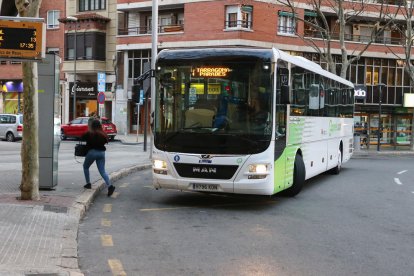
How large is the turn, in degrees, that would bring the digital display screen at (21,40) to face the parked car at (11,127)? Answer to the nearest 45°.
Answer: approximately 180°

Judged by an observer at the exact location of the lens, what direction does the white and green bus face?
facing the viewer and to the left of the viewer

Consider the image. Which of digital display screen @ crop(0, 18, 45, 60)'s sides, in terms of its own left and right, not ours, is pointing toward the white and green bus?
left

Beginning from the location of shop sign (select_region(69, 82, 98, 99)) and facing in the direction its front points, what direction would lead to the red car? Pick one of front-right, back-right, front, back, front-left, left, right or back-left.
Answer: front

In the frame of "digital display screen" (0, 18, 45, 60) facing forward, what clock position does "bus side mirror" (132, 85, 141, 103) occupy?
The bus side mirror is roughly at 7 o'clock from the digital display screen.

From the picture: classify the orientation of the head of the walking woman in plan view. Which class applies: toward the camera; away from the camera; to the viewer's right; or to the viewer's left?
away from the camera

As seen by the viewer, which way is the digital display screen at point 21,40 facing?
toward the camera

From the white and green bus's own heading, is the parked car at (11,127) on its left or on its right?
on its right

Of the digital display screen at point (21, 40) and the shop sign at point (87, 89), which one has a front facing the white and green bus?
the shop sign

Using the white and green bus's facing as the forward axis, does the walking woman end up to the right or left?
on its right

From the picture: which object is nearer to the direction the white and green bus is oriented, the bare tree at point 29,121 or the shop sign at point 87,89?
the bare tree

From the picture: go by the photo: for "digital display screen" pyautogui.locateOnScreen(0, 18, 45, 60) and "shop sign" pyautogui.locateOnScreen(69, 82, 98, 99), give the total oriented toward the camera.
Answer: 2

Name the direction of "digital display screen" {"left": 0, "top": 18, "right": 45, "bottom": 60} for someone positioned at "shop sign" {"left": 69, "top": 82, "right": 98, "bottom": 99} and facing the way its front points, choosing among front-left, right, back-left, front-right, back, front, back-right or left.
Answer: front

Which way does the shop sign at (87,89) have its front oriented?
toward the camera

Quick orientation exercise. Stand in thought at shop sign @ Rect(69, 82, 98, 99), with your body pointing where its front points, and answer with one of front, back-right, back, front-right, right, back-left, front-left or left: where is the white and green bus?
front
